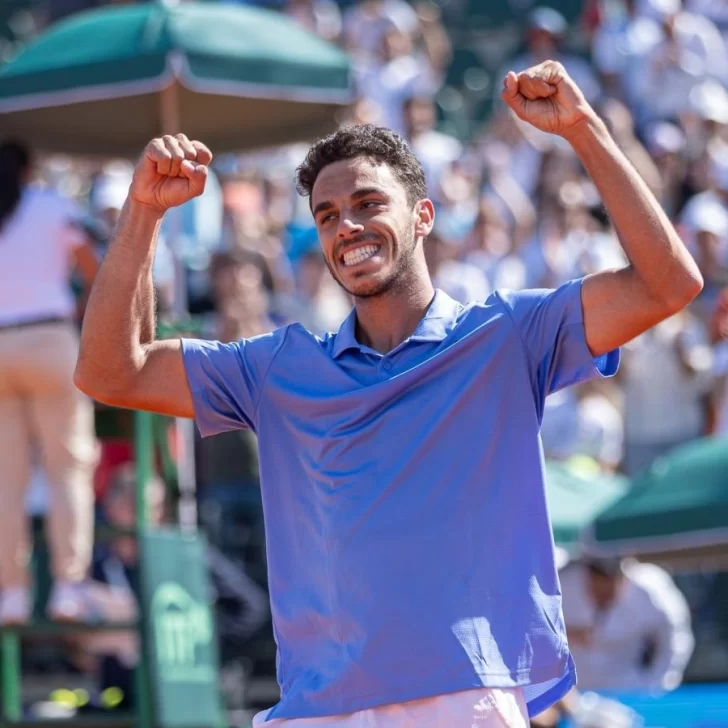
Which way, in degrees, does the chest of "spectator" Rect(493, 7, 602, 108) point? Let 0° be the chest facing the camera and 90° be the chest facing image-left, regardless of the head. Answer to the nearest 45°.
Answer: approximately 0°

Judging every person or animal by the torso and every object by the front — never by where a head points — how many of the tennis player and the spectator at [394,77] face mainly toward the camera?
2
